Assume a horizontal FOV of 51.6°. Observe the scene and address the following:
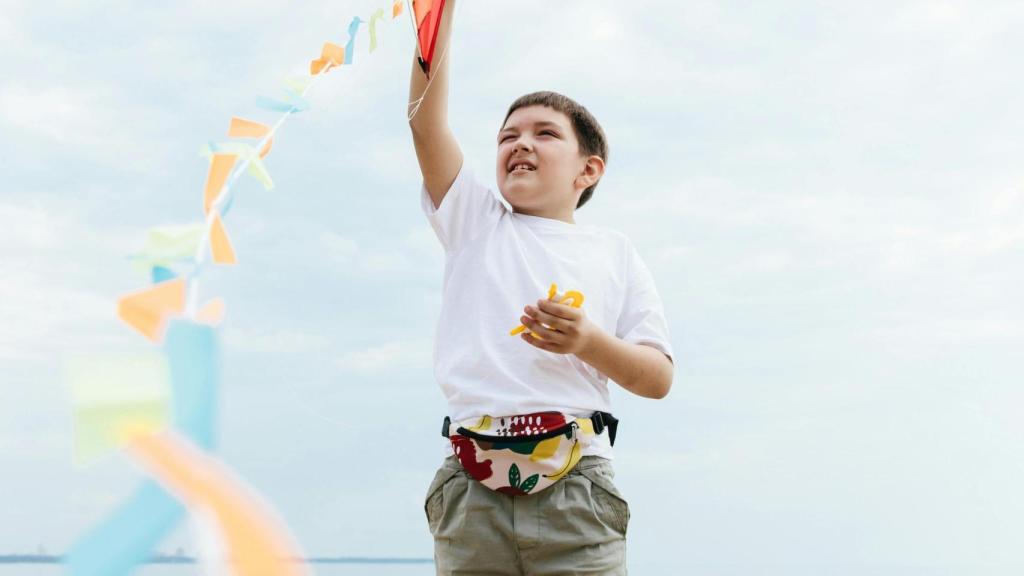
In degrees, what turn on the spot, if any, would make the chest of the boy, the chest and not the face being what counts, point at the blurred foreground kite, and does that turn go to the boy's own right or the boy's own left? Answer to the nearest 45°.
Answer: approximately 45° to the boy's own right

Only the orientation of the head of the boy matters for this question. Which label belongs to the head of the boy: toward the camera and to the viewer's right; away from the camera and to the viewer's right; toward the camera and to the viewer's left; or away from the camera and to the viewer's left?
toward the camera and to the viewer's left

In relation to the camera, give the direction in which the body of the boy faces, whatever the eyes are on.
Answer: toward the camera
